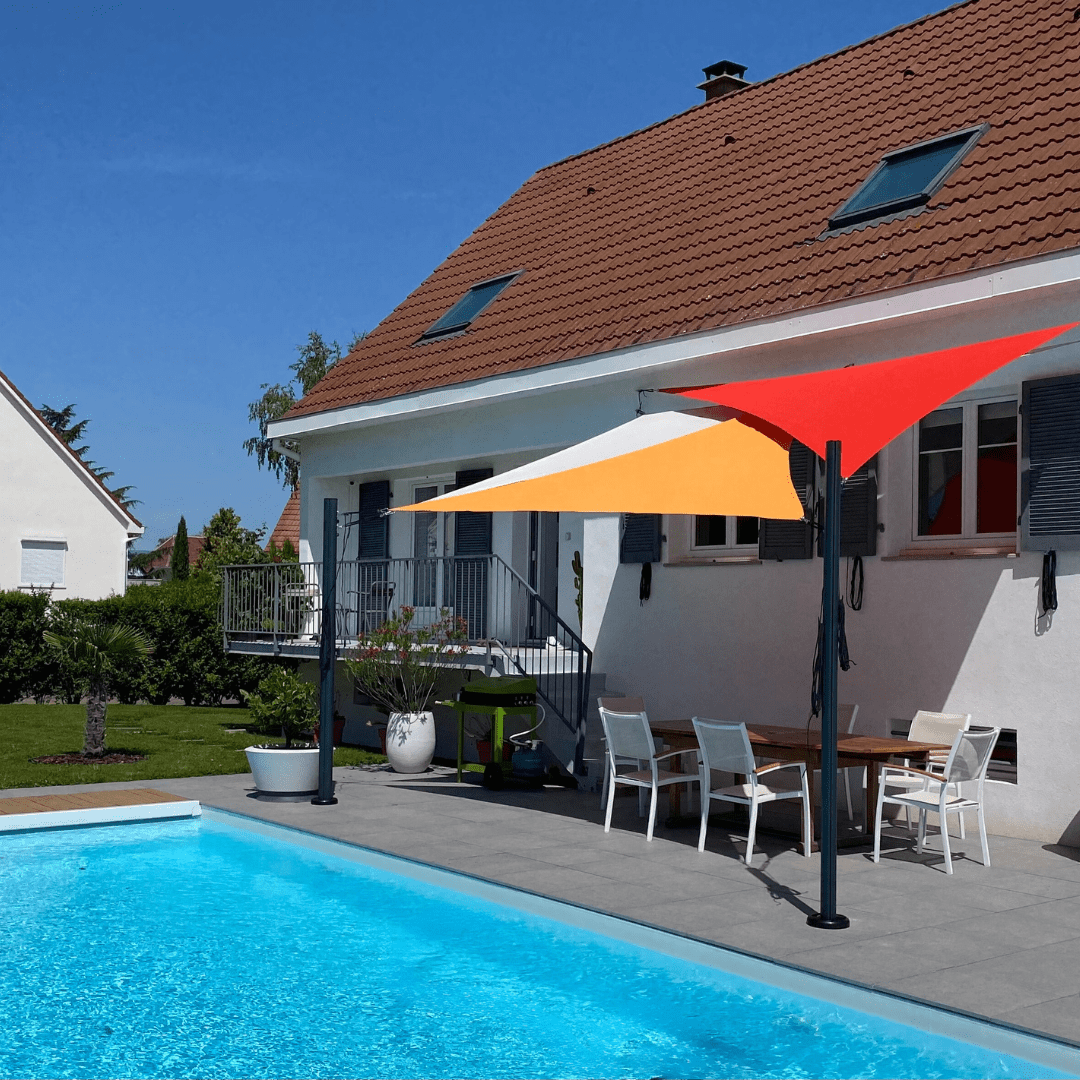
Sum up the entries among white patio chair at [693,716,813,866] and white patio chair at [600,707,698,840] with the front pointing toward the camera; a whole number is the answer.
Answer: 0

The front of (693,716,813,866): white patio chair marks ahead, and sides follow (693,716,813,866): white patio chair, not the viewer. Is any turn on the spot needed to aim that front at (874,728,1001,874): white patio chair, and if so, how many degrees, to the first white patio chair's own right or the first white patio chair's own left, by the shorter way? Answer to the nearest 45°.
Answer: approximately 45° to the first white patio chair's own right

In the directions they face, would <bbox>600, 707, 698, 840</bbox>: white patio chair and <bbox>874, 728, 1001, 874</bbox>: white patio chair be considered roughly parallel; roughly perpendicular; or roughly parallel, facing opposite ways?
roughly perpendicular

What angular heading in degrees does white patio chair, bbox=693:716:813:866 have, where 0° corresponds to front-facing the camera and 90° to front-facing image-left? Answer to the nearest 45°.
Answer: approximately 225°

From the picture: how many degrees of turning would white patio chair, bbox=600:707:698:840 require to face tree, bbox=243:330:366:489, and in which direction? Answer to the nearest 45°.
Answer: approximately 45° to its left

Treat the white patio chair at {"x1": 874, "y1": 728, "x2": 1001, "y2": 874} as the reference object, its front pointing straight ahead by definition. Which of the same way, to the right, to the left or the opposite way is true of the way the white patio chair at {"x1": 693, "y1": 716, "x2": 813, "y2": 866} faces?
to the right

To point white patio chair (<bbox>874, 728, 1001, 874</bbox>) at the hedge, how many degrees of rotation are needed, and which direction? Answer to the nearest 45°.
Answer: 0° — it already faces it

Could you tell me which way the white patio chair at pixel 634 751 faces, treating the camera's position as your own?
facing away from the viewer and to the right of the viewer
